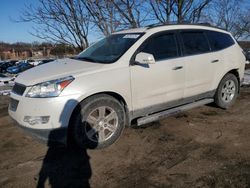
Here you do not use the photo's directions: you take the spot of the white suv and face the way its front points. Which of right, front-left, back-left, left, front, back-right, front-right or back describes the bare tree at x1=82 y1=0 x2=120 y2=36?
back-right

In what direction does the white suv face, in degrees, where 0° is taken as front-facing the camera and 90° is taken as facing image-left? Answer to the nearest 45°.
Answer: approximately 45°
